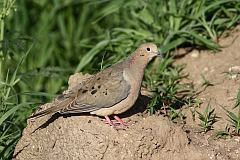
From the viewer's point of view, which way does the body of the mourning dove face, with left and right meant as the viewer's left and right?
facing to the right of the viewer

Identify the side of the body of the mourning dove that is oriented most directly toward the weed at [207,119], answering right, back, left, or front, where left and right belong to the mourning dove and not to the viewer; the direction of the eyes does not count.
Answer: front
